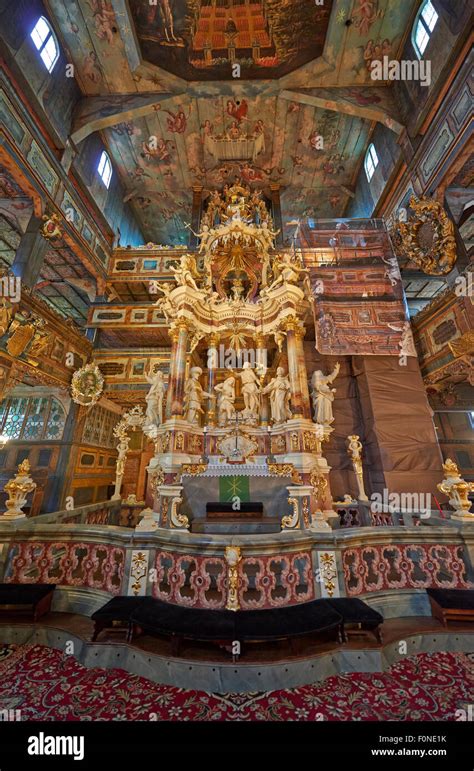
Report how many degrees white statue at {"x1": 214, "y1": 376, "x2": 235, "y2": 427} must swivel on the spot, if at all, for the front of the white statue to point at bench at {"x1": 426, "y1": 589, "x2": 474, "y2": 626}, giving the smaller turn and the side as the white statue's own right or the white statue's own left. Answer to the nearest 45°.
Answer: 0° — it already faces it

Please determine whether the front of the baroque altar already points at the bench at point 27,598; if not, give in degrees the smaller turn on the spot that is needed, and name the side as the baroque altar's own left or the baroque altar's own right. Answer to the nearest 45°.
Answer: approximately 45° to the baroque altar's own right

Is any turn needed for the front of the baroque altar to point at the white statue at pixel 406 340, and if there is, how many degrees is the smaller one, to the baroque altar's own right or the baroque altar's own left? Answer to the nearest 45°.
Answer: approximately 90° to the baroque altar's own left
